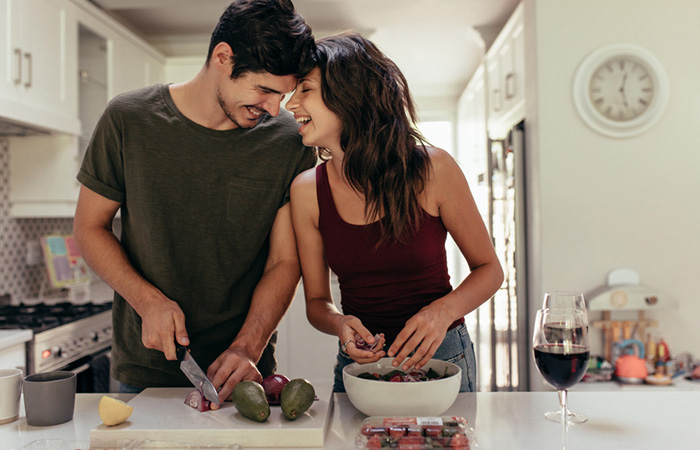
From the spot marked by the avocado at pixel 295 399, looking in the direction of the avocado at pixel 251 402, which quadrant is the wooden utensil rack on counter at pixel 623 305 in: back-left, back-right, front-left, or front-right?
back-right

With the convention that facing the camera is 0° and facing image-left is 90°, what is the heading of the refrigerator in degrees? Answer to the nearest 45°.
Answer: approximately 45°

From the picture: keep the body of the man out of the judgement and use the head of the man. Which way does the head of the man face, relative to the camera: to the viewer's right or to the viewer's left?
to the viewer's right

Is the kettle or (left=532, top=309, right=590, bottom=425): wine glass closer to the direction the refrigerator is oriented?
the wine glass

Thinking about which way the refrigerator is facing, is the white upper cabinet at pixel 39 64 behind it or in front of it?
in front

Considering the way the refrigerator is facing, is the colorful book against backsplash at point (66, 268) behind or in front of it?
in front

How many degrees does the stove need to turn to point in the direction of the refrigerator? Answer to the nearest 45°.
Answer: approximately 45° to its left

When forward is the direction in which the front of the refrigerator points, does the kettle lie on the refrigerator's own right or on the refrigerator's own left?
on the refrigerator's own left

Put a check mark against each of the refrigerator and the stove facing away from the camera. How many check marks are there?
0

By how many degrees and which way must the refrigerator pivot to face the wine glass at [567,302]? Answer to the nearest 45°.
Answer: approximately 45° to its left

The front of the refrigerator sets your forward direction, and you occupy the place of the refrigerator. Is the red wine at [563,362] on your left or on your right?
on your left

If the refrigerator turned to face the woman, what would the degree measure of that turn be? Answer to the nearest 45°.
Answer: approximately 45° to its left

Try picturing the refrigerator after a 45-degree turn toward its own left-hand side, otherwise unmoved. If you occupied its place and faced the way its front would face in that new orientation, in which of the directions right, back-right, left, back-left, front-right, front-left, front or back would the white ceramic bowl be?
front

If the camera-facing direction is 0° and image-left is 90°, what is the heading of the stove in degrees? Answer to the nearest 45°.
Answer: approximately 315°

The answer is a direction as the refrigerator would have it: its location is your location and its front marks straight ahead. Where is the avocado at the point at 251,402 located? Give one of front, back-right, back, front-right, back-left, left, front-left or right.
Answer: front-left
